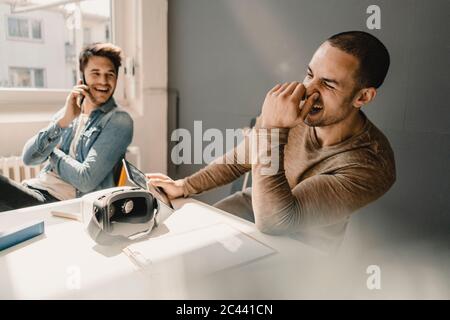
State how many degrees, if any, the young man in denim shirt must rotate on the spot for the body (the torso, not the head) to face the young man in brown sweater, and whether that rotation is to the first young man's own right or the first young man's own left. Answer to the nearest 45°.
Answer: approximately 90° to the first young man's own left

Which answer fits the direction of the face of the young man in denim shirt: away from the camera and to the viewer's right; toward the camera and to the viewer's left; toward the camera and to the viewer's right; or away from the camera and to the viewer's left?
toward the camera and to the viewer's right

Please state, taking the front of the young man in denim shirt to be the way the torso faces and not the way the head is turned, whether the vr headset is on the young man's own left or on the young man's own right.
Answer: on the young man's own left
